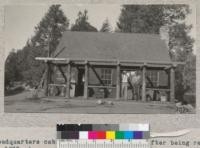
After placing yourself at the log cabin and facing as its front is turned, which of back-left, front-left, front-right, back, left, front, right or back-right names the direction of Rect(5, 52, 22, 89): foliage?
right

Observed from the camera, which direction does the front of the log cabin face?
facing the viewer

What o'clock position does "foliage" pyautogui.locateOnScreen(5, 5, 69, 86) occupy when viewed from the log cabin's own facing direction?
The foliage is roughly at 3 o'clock from the log cabin.
